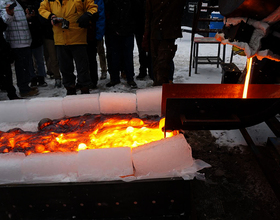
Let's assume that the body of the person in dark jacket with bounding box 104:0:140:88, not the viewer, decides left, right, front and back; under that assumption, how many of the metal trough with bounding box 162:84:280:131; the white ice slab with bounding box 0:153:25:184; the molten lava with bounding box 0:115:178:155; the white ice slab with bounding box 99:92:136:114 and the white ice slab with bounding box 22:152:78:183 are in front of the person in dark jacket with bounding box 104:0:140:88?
5

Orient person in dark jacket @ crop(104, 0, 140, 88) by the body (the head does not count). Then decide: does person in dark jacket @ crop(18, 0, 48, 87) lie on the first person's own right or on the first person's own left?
on the first person's own right

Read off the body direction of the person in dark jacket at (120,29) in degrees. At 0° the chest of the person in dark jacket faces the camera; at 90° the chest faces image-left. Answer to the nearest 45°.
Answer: approximately 0°

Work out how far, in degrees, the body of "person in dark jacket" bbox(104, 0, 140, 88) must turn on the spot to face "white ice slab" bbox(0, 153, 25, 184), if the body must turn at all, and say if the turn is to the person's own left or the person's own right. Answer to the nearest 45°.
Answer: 0° — they already face it

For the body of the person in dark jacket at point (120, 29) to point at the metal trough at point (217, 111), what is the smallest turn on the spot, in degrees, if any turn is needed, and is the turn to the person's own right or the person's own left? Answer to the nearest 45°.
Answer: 0° — they already face it

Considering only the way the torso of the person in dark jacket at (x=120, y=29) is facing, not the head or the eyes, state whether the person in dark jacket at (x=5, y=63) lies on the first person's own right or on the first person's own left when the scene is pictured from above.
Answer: on the first person's own right

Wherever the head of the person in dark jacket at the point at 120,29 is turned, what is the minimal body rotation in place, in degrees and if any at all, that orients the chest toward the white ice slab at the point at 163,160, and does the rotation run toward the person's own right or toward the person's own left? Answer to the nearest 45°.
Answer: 0° — they already face it

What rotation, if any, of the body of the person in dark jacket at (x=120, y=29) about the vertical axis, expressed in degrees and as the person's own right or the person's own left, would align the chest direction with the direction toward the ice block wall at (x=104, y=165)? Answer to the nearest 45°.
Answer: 0° — they already face it

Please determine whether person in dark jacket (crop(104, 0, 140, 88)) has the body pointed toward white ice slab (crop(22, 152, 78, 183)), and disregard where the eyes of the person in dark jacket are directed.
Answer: yes

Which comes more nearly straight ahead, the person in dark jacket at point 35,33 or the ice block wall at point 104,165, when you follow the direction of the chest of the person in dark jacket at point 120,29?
the ice block wall
